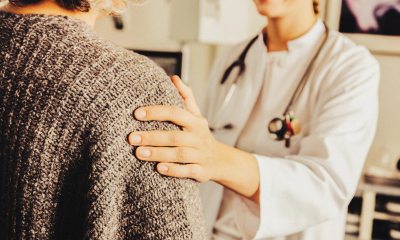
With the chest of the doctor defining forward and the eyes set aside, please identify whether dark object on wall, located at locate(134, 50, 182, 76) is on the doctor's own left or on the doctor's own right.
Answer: on the doctor's own right

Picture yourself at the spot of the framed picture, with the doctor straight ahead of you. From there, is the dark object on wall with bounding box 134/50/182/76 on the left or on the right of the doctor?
right

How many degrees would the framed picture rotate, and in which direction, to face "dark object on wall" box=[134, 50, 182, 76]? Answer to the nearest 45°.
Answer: approximately 45° to its right

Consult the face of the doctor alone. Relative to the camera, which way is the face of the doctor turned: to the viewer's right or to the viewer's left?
to the viewer's left

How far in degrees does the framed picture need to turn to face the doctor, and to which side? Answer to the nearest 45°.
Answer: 0° — it already faces them

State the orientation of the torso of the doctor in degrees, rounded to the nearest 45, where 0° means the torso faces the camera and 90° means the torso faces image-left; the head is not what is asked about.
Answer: approximately 45°

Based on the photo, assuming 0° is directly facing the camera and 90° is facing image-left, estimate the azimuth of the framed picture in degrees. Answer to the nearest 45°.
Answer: approximately 0°

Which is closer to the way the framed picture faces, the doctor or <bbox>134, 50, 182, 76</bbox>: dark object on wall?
the doctor

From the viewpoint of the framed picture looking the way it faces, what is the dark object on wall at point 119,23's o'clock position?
The dark object on wall is roughly at 3 o'clock from the framed picture.

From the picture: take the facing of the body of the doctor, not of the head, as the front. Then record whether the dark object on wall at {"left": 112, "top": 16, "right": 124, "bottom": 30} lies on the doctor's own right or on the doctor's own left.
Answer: on the doctor's own right
